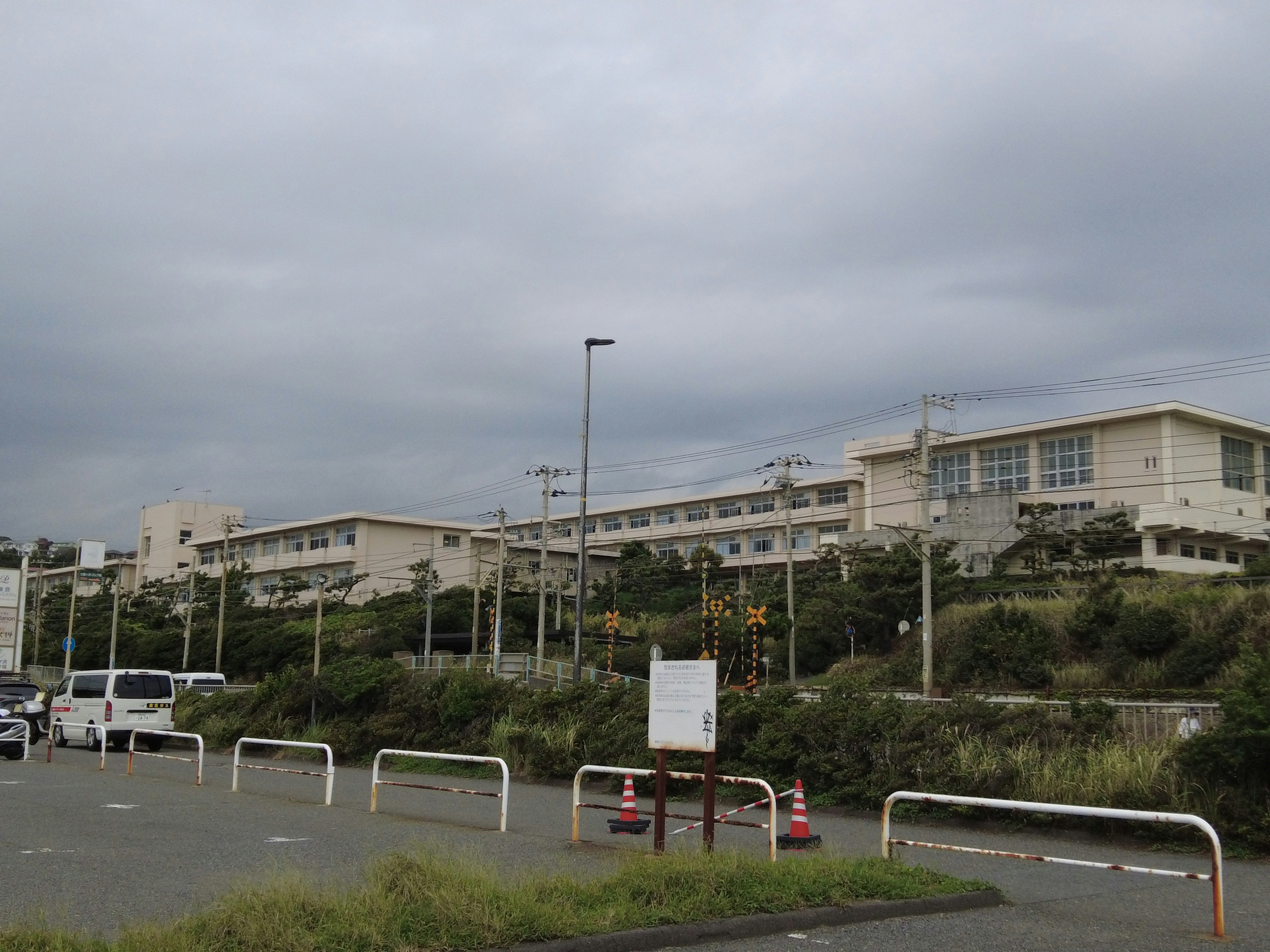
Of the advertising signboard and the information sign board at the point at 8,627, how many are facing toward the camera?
2

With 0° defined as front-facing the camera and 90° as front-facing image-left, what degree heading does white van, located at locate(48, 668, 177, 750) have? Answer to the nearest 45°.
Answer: approximately 135°

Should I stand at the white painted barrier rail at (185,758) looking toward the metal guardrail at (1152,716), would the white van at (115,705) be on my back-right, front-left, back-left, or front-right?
back-left

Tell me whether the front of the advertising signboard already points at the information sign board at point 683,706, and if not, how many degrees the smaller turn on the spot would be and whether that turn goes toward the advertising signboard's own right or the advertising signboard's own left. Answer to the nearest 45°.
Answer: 0° — it already faces it

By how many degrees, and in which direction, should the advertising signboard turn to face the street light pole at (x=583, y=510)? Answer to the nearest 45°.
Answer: approximately 45° to its left

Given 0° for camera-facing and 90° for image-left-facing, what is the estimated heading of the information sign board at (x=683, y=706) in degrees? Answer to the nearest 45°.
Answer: approximately 0°

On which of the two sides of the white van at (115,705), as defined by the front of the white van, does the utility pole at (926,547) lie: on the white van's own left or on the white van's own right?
on the white van's own right

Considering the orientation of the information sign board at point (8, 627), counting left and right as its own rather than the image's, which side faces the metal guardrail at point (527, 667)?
left

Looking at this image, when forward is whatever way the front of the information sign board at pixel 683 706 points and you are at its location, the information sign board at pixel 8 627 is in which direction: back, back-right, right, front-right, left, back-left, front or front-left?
back-right
